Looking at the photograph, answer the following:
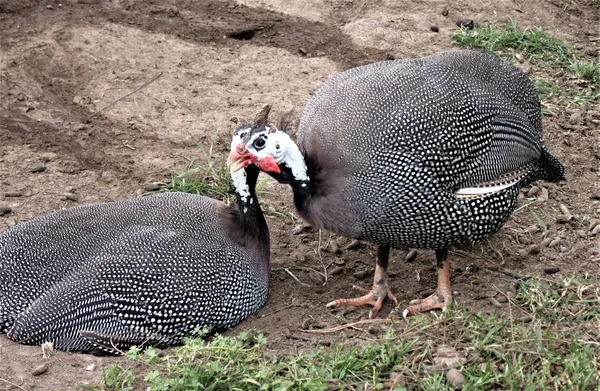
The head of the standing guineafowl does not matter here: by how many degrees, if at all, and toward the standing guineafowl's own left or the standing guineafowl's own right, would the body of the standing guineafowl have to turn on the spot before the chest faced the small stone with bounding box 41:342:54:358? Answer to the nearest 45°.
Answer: approximately 45° to the standing guineafowl's own left

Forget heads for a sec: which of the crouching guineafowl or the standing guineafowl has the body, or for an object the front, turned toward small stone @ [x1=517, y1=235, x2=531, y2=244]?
the crouching guineafowl

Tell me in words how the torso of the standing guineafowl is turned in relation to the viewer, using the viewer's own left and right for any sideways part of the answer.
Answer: facing to the left of the viewer

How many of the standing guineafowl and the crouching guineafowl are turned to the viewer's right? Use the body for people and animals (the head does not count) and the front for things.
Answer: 1

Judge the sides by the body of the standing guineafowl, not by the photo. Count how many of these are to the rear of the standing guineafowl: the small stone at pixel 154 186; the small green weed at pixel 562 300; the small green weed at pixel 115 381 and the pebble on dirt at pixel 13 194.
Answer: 1

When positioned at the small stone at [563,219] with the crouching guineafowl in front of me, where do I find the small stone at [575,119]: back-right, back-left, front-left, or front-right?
back-right

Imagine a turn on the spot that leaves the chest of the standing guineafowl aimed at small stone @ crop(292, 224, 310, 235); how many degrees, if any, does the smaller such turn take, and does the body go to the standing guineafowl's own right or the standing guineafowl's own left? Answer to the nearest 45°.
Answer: approximately 45° to the standing guineafowl's own right

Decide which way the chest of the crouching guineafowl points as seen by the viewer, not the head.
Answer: to the viewer's right

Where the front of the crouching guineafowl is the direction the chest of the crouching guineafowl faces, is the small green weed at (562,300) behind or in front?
in front

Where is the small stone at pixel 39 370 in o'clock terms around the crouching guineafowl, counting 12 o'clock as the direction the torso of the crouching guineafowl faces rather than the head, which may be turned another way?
The small stone is roughly at 4 o'clock from the crouching guineafowl.

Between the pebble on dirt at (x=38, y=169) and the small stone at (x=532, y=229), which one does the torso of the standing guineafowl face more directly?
the pebble on dirt

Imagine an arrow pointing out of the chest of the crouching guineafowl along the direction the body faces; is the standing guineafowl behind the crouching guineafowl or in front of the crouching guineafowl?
in front

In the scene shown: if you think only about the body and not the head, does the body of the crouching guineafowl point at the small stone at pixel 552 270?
yes

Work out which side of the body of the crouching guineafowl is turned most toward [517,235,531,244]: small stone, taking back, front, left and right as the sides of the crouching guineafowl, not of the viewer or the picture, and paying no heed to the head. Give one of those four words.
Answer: front

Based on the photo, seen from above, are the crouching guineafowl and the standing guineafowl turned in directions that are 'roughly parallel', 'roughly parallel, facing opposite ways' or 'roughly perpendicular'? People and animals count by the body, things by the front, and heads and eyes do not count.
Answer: roughly parallel, facing opposite ways
